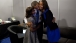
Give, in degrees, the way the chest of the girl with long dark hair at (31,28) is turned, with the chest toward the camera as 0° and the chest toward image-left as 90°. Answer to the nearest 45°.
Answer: approximately 270°
